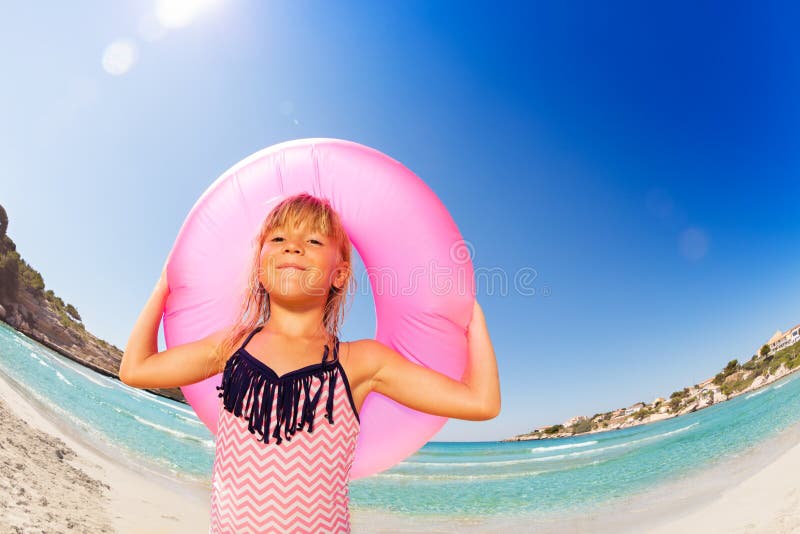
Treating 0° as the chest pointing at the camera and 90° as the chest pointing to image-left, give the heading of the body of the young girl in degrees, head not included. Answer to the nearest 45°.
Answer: approximately 0°

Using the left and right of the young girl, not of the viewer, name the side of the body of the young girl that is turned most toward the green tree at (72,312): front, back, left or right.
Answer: back

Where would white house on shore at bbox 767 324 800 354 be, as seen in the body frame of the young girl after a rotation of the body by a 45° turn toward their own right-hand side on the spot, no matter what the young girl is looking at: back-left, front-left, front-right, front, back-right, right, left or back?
back

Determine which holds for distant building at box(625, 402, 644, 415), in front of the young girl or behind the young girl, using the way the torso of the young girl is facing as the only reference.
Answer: behind

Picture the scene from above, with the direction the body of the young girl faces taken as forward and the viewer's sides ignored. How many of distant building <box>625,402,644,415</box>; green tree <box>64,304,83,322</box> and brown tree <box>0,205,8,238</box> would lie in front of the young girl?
0

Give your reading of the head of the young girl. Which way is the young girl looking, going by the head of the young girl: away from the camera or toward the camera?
toward the camera

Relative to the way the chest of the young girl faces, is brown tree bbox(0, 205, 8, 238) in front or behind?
behind
